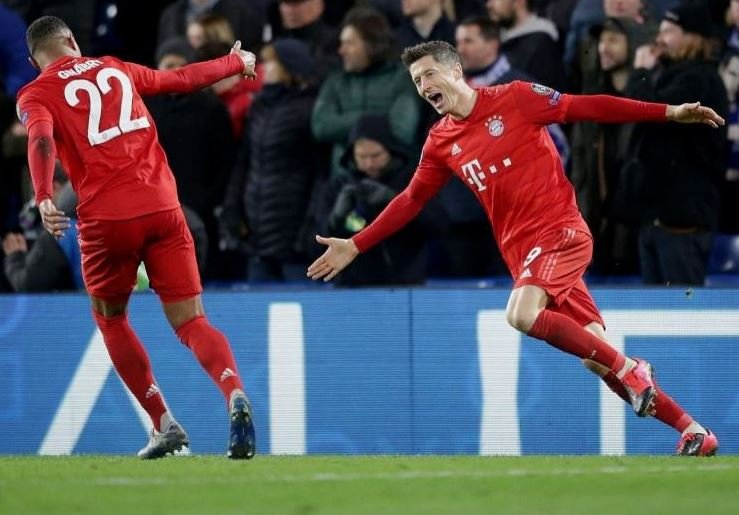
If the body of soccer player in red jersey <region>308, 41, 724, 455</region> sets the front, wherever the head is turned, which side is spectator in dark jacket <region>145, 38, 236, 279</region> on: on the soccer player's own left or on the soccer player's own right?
on the soccer player's own right

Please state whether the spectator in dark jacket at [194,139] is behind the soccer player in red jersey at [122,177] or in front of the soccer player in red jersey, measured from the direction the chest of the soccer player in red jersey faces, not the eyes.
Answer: in front

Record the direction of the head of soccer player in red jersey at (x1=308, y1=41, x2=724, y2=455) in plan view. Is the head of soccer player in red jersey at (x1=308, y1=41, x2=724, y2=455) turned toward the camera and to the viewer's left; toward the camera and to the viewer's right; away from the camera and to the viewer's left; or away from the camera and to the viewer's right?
toward the camera and to the viewer's left

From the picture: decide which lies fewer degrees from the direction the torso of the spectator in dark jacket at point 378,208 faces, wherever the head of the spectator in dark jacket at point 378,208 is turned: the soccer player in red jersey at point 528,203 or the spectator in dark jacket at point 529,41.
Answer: the soccer player in red jersey

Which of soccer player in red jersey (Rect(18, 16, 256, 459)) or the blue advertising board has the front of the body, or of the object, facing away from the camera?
the soccer player in red jersey

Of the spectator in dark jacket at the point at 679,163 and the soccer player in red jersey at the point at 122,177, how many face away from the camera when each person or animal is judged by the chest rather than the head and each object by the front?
1

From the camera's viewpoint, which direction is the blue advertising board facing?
toward the camera

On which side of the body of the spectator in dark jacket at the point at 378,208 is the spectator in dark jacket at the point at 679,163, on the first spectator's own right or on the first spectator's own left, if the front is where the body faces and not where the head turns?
on the first spectator's own left

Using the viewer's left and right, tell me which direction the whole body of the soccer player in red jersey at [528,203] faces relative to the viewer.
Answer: facing the viewer and to the left of the viewer

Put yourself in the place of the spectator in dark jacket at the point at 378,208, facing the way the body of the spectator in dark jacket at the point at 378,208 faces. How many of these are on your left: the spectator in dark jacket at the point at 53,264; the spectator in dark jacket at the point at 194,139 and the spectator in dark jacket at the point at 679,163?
1

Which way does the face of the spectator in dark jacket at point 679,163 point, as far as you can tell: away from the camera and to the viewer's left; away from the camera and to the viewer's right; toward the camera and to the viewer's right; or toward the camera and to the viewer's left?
toward the camera and to the viewer's left
